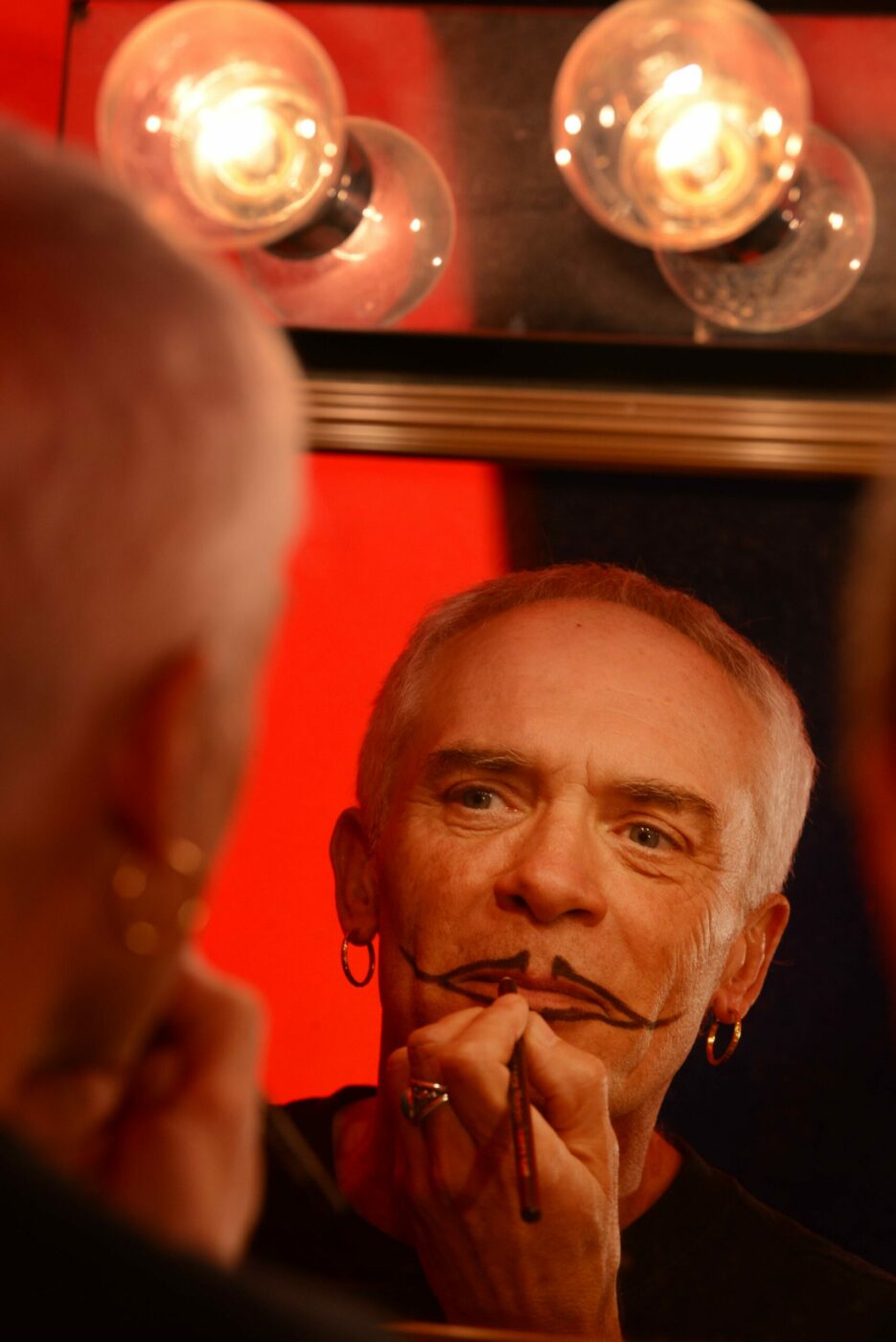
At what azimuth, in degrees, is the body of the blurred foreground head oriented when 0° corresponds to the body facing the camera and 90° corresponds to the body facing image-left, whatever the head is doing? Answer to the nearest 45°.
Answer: approximately 225°
